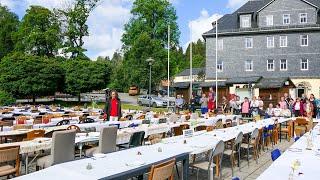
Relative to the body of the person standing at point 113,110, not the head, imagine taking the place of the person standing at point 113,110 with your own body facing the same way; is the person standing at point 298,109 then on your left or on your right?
on your left

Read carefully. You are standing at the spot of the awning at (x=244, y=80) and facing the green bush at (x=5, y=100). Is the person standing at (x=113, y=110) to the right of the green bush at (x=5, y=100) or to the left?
left

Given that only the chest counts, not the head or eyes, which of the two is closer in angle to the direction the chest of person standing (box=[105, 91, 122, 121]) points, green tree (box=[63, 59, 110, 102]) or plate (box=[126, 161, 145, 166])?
the plate

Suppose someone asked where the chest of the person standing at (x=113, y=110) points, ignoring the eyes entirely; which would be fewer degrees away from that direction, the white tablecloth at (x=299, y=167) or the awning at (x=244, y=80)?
the white tablecloth

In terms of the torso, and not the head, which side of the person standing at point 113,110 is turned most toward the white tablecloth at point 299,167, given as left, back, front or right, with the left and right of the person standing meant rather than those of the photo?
front

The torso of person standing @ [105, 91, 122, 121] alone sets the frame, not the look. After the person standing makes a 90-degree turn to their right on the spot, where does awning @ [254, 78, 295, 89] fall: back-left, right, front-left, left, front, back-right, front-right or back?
back-right

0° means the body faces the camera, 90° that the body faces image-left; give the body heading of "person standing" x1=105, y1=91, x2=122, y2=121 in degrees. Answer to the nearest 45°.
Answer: approximately 0°

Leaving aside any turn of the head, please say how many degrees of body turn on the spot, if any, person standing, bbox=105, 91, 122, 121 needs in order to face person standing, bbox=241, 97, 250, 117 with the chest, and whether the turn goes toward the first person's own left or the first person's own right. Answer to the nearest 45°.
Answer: approximately 135° to the first person's own left

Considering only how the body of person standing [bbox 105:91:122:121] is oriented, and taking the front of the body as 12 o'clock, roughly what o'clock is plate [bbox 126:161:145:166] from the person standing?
The plate is roughly at 12 o'clock from the person standing.

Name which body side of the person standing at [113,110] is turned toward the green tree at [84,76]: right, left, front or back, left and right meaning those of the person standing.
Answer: back

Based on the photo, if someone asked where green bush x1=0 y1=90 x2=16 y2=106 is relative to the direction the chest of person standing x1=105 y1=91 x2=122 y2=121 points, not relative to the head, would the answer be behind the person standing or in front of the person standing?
behind
